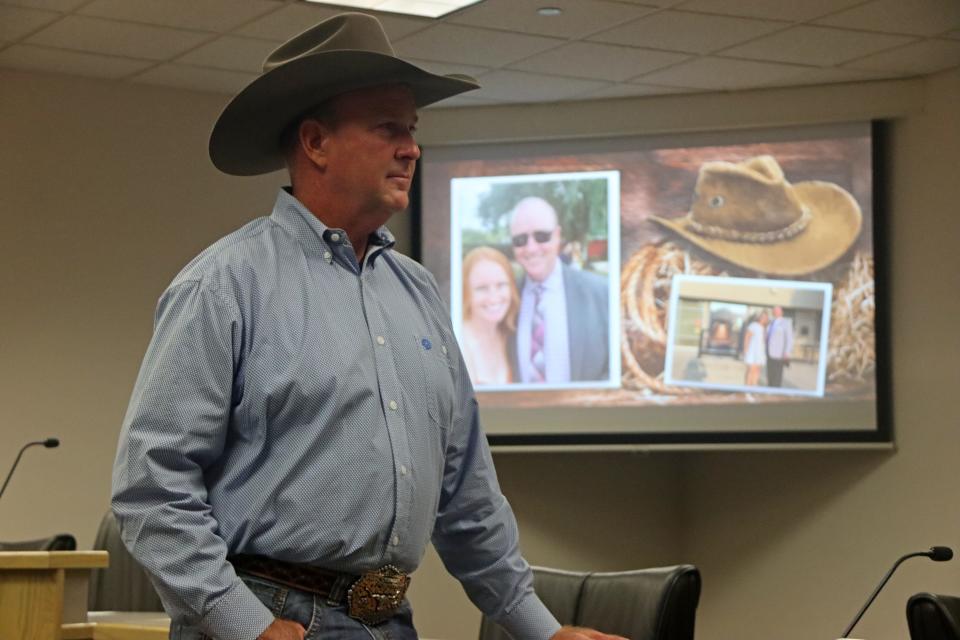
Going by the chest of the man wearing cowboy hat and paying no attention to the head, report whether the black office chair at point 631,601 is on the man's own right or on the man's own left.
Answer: on the man's own left

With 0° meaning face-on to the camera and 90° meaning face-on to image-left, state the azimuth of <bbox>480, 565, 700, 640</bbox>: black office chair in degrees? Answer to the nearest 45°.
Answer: approximately 45°

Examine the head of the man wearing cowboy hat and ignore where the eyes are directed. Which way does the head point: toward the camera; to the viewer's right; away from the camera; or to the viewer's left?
to the viewer's right

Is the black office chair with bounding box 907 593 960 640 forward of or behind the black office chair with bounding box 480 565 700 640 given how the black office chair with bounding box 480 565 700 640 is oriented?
behind

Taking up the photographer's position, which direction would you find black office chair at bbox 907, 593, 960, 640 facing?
facing the viewer and to the left of the viewer

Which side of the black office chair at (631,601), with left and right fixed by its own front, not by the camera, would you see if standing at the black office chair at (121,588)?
right

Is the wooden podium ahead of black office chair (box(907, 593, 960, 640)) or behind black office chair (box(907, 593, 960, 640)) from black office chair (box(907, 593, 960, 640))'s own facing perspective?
ahead

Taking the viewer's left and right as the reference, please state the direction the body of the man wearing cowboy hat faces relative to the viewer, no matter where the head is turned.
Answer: facing the viewer and to the right of the viewer

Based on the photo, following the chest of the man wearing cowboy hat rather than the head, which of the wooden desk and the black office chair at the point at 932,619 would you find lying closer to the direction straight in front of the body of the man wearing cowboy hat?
the black office chair

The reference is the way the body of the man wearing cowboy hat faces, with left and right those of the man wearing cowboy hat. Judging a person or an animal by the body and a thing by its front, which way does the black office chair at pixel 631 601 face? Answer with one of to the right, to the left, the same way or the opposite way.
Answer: to the right
